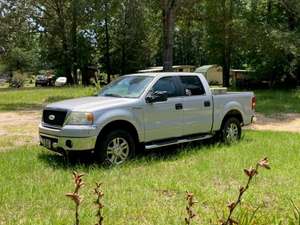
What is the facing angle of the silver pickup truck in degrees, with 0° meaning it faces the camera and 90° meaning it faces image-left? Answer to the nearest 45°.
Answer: approximately 45°
